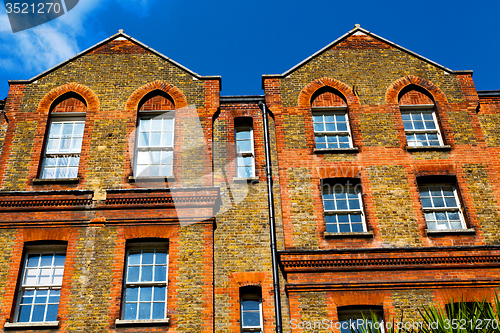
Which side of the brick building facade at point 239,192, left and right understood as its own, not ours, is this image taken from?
front
